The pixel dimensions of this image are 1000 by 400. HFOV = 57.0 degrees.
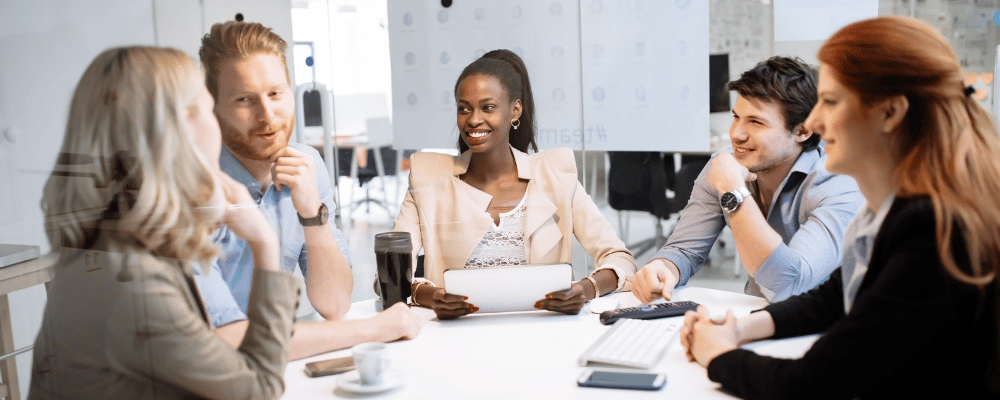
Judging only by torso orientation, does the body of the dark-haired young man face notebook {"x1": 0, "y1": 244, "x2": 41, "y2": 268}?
yes

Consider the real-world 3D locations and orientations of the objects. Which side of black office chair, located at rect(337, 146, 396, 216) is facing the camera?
back

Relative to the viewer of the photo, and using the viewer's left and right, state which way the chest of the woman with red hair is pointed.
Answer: facing to the left of the viewer

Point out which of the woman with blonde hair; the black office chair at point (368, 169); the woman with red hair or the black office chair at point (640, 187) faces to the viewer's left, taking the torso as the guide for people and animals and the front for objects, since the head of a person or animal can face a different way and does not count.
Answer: the woman with red hair

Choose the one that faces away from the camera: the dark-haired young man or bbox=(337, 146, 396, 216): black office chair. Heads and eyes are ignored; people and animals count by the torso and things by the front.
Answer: the black office chair

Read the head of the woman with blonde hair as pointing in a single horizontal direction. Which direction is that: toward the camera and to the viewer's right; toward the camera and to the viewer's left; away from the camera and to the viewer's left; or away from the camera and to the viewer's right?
away from the camera and to the viewer's right
